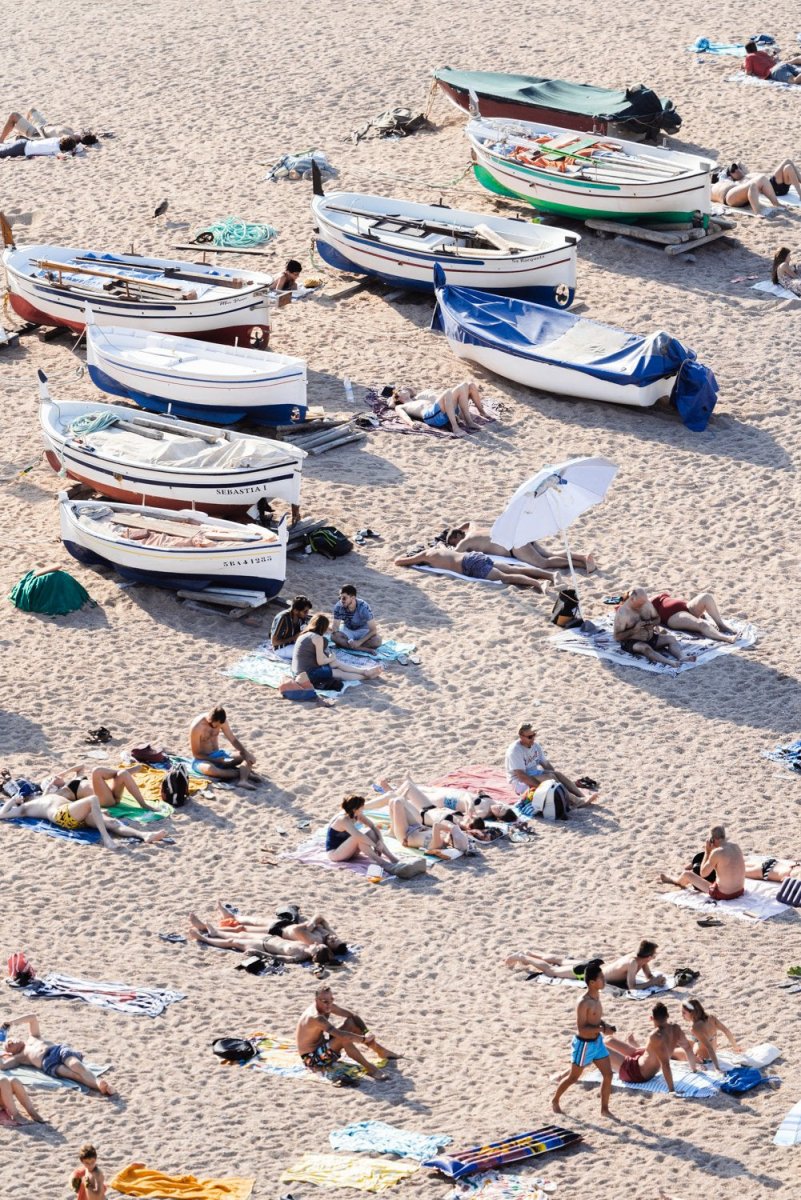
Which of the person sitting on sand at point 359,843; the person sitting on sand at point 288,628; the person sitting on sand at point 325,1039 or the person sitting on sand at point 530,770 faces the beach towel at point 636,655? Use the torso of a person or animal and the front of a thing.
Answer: the person sitting on sand at point 288,628

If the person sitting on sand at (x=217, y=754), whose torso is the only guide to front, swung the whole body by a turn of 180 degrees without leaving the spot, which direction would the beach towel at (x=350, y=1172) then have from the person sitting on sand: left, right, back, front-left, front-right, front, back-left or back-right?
back-left

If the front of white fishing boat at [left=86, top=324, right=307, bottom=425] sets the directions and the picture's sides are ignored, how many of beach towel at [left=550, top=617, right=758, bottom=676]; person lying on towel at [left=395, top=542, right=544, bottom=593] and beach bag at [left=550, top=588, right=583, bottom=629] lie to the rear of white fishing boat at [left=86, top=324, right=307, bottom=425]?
3

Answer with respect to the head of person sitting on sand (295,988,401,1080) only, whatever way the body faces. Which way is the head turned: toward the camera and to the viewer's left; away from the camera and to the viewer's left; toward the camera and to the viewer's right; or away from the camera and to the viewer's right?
toward the camera and to the viewer's right

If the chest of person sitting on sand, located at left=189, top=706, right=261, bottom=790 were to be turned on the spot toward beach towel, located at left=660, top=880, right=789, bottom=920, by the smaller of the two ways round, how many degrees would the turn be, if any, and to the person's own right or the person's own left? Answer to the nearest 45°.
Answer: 0° — they already face it

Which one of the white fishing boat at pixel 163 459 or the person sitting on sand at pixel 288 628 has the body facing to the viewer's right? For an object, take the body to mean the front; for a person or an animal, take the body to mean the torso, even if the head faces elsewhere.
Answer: the person sitting on sand

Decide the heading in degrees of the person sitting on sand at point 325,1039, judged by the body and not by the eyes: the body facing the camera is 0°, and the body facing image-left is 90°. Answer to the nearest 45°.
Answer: approximately 315°

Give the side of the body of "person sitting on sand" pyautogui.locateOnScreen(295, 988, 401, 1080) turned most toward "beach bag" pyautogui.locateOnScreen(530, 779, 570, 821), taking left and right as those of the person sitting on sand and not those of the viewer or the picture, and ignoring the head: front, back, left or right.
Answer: left

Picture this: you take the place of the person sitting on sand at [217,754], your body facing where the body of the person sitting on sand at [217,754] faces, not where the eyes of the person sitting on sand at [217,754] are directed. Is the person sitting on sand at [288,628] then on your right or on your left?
on your left

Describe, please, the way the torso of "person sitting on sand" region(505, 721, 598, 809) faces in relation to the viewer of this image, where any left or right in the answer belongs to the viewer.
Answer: facing the viewer and to the right of the viewer

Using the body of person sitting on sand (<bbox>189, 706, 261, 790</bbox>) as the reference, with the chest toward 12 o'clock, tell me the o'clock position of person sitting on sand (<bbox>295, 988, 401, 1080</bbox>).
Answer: person sitting on sand (<bbox>295, 988, 401, 1080</bbox>) is roughly at 1 o'clock from person sitting on sand (<bbox>189, 706, 261, 790</bbox>).

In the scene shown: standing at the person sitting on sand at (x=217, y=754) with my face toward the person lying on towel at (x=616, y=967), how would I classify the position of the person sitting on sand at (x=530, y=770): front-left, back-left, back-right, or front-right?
front-left

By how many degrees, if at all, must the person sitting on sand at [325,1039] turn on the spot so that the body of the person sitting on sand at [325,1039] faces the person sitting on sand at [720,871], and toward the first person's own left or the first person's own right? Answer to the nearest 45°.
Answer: approximately 90° to the first person's own left

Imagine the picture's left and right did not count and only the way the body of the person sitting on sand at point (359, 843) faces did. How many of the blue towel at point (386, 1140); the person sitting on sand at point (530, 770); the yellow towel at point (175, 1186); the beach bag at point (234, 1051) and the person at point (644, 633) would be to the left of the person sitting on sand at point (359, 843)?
2

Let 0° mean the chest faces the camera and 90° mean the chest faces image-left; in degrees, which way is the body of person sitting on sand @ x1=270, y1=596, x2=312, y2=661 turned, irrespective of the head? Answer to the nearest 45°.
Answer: approximately 270°

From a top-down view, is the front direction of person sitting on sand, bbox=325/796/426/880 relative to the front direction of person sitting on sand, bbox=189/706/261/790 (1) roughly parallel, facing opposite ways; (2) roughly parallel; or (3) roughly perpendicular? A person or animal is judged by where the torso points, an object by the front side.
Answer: roughly parallel

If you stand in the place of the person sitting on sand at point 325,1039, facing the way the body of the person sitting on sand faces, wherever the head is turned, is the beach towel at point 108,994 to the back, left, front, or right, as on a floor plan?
back
